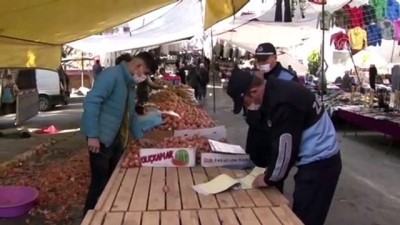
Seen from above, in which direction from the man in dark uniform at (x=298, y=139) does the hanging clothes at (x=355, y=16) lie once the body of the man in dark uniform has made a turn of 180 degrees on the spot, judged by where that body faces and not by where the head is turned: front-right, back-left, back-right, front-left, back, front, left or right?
left

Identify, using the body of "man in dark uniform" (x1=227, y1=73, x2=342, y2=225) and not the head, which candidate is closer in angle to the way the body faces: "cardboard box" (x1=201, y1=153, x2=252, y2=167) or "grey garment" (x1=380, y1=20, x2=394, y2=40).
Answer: the cardboard box

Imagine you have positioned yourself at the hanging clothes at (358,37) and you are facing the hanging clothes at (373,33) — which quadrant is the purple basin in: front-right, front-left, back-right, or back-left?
back-right

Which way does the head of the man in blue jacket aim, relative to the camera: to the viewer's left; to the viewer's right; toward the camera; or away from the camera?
to the viewer's right

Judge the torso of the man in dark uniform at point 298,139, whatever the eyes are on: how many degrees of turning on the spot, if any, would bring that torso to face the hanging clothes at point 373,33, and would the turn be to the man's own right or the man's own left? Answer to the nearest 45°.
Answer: approximately 90° to the man's own right

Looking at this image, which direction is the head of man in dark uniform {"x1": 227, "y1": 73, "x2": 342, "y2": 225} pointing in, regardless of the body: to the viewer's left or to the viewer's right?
to the viewer's left

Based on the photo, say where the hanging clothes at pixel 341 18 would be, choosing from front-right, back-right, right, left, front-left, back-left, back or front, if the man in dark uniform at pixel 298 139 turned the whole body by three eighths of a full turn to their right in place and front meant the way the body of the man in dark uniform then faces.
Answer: front-left

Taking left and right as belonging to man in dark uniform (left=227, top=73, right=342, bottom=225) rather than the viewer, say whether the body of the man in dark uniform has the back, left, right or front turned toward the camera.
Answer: left

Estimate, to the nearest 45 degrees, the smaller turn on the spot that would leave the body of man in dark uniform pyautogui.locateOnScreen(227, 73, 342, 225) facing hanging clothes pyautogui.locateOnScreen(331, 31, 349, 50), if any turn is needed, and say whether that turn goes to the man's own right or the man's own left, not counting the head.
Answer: approximately 90° to the man's own right

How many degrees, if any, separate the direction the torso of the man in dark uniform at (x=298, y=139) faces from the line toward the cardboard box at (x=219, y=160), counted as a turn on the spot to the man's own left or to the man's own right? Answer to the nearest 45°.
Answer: approximately 45° to the man's own right

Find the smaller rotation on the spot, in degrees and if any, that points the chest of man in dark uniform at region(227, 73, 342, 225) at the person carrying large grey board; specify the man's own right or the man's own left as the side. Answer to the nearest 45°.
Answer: approximately 45° to the man's own right
